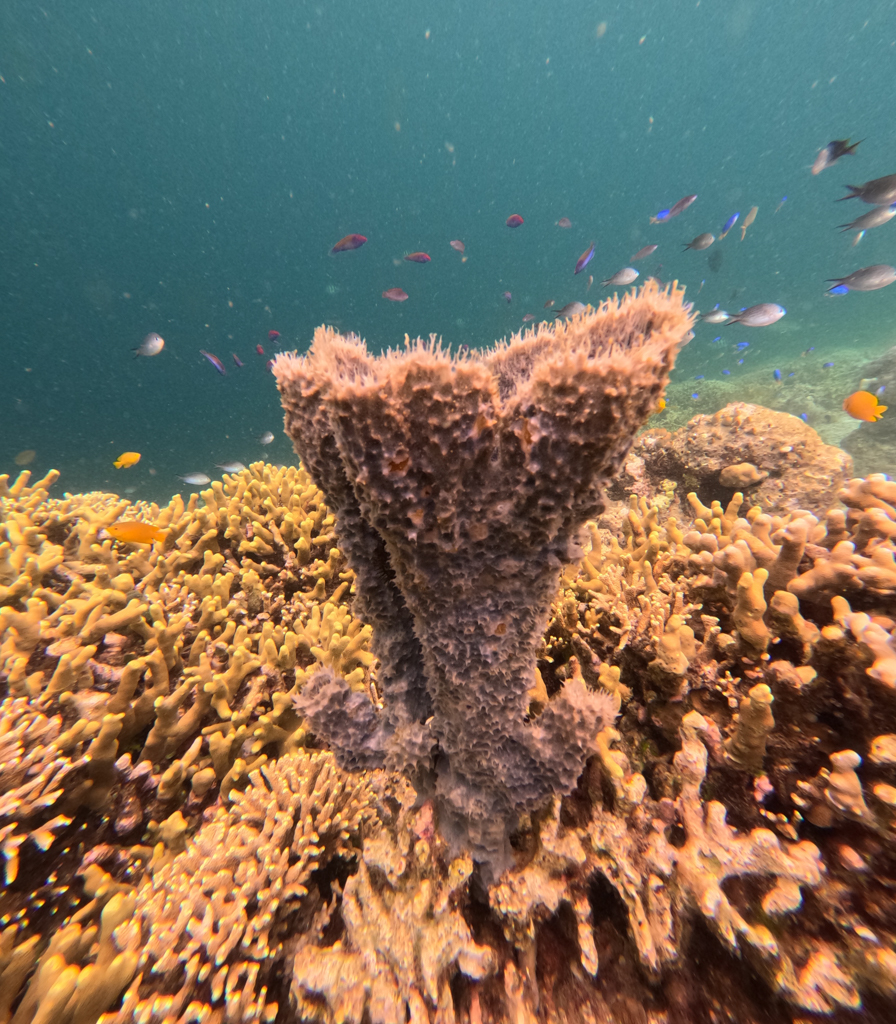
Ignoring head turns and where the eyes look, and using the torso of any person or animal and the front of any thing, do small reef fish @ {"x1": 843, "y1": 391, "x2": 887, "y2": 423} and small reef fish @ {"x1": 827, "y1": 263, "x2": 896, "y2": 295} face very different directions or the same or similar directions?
very different directions

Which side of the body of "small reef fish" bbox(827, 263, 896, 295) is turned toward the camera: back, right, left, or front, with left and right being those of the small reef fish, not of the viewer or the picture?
right

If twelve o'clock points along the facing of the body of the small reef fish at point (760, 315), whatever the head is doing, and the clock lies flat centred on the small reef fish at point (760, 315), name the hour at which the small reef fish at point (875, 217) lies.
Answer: the small reef fish at point (875, 217) is roughly at 11 o'clock from the small reef fish at point (760, 315).

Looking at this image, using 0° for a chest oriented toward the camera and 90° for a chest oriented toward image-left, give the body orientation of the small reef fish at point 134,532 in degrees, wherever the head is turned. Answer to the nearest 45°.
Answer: approximately 90°
